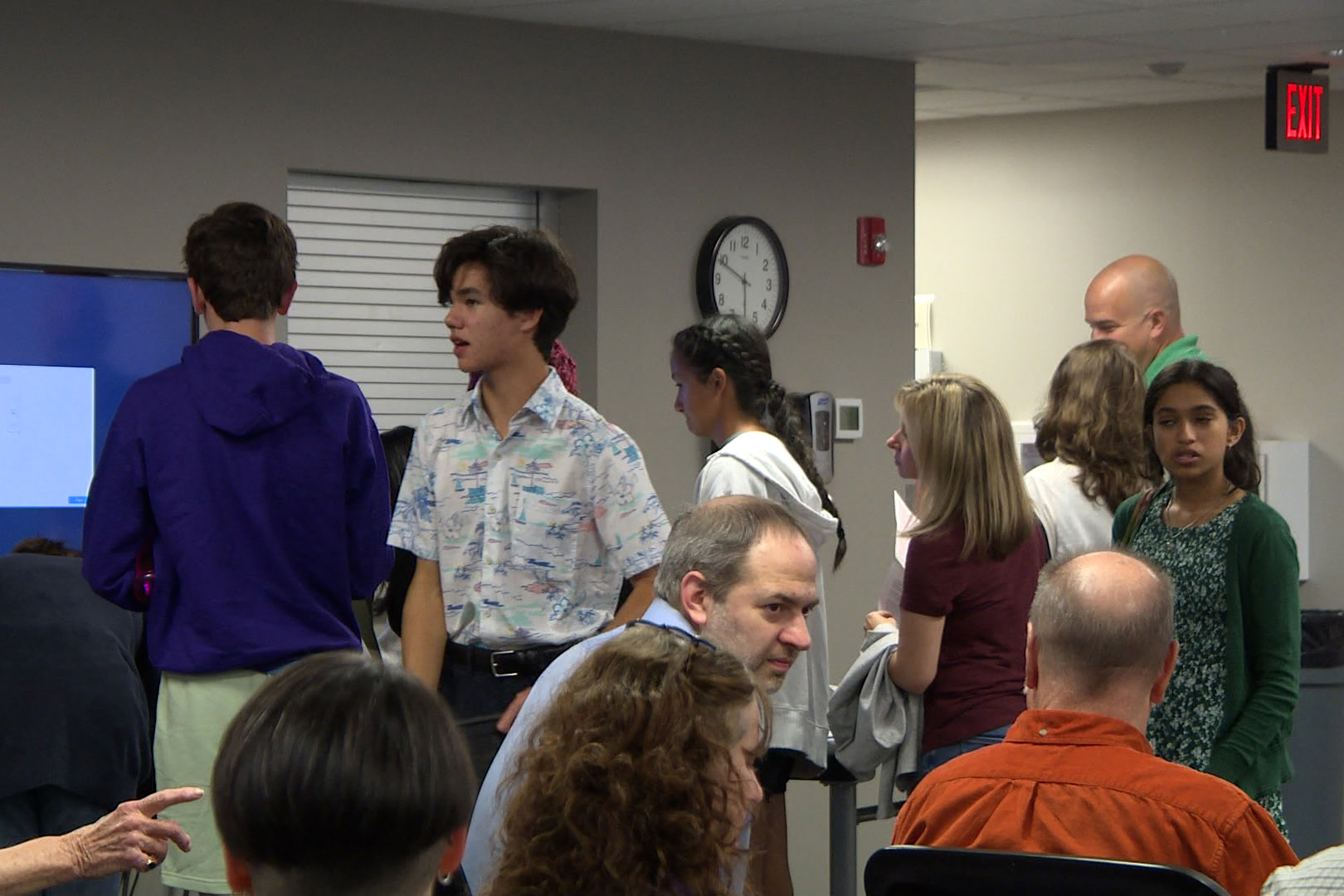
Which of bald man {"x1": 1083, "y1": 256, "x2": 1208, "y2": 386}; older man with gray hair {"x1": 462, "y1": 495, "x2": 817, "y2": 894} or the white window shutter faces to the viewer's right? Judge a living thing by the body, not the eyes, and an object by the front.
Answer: the older man with gray hair

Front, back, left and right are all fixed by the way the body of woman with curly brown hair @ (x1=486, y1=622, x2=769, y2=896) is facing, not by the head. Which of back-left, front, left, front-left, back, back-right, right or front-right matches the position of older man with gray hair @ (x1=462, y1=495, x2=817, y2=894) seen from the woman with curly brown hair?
front-left

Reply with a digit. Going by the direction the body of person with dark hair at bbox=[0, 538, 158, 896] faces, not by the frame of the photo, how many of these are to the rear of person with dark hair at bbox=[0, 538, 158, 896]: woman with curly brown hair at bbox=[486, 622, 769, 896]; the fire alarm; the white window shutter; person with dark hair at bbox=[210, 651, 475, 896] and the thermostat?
2

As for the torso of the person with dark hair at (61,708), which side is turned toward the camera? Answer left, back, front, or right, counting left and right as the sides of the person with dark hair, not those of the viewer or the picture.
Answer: back

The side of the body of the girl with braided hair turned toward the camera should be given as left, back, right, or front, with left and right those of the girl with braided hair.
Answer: left

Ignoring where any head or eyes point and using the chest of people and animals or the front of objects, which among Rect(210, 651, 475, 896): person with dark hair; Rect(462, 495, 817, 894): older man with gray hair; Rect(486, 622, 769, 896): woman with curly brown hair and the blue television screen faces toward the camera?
the blue television screen

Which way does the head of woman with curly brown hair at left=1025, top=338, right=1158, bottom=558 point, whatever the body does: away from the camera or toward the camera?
away from the camera

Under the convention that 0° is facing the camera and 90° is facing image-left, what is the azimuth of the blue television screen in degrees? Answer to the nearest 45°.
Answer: approximately 0°

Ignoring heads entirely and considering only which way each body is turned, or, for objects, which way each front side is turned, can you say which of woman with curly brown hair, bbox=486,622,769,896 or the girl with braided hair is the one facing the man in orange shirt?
the woman with curly brown hair

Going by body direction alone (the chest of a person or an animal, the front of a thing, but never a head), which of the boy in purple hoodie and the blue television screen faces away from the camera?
the boy in purple hoodie

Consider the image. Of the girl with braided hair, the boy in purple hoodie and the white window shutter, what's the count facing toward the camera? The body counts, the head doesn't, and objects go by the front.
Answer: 1

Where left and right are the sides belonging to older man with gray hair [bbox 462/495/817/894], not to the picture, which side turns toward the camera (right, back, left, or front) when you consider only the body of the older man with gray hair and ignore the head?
right

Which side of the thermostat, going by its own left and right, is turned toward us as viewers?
front

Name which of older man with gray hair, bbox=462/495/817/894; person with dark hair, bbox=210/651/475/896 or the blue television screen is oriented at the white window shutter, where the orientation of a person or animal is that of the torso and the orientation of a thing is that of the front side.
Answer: the person with dark hair

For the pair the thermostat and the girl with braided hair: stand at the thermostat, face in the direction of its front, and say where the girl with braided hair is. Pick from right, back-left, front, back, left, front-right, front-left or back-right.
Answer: front

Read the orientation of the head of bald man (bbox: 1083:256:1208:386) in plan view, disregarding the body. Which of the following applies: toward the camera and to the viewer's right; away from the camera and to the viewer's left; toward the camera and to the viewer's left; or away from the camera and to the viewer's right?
toward the camera and to the viewer's left

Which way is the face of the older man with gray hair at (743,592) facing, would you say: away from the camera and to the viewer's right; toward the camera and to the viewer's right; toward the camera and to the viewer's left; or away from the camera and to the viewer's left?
toward the camera and to the viewer's right

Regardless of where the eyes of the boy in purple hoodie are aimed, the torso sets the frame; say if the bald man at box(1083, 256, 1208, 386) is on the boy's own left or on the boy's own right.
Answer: on the boy's own right

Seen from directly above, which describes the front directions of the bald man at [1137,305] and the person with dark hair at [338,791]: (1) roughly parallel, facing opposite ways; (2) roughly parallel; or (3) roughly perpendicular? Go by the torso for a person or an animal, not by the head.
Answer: roughly perpendicular

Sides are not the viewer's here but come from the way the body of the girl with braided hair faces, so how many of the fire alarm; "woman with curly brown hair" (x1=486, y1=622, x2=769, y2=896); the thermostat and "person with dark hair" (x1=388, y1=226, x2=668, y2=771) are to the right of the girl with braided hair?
2

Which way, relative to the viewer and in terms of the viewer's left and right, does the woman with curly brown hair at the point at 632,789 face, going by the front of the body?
facing away from the viewer and to the right of the viewer

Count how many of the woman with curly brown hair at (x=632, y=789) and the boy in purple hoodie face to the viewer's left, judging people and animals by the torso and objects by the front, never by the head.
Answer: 0

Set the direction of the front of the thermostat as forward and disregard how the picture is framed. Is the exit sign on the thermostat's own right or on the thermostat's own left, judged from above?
on the thermostat's own left

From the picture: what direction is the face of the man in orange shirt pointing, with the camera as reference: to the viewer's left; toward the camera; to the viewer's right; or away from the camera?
away from the camera
